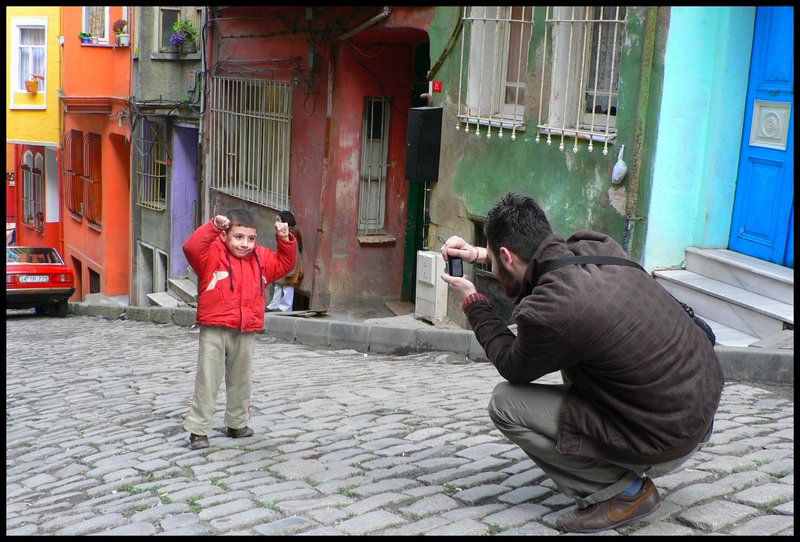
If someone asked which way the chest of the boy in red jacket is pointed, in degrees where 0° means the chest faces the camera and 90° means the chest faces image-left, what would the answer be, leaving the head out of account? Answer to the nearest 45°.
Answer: approximately 315°

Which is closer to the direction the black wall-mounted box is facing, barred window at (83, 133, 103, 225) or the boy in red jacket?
the boy in red jacket

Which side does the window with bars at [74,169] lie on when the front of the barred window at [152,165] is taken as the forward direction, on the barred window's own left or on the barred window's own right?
on the barred window's own right

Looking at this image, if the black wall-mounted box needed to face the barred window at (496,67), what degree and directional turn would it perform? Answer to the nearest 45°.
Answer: approximately 90° to its left

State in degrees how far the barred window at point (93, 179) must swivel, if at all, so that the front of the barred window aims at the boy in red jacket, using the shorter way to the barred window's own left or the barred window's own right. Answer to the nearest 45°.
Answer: approximately 45° to the barred window's own left

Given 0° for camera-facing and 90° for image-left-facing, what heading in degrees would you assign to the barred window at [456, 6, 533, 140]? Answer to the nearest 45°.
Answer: approximately 45°

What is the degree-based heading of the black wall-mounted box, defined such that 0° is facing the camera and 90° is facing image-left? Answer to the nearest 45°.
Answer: approximately 45°

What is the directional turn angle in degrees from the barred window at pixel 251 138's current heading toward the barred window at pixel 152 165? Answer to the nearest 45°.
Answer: approximately 90° to its right

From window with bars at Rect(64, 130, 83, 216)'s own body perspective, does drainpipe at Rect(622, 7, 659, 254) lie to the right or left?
on its left
